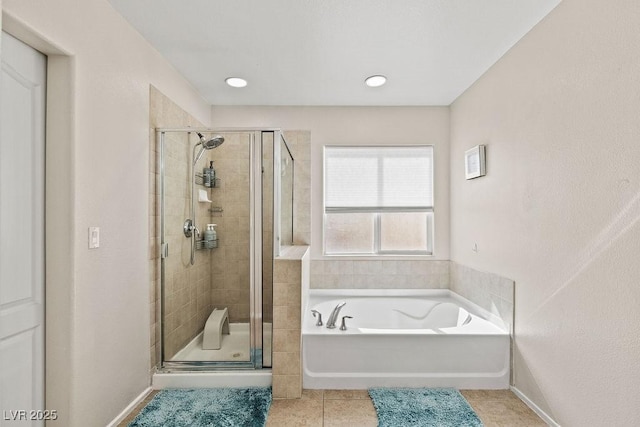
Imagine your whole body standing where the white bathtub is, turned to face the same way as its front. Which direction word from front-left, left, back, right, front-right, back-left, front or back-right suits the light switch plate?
front-right

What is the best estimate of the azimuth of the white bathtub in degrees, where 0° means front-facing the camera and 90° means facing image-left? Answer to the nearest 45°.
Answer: approximately 0°

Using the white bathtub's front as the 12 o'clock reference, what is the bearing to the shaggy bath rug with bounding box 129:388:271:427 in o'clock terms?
The shaggy bath rug is roughly at 2 o'clock from the white bathtub.

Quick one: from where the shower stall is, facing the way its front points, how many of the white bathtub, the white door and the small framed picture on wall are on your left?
2

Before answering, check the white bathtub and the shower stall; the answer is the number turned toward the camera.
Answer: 2

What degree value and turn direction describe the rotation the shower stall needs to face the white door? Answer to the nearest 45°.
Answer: approximately 45° to its right
